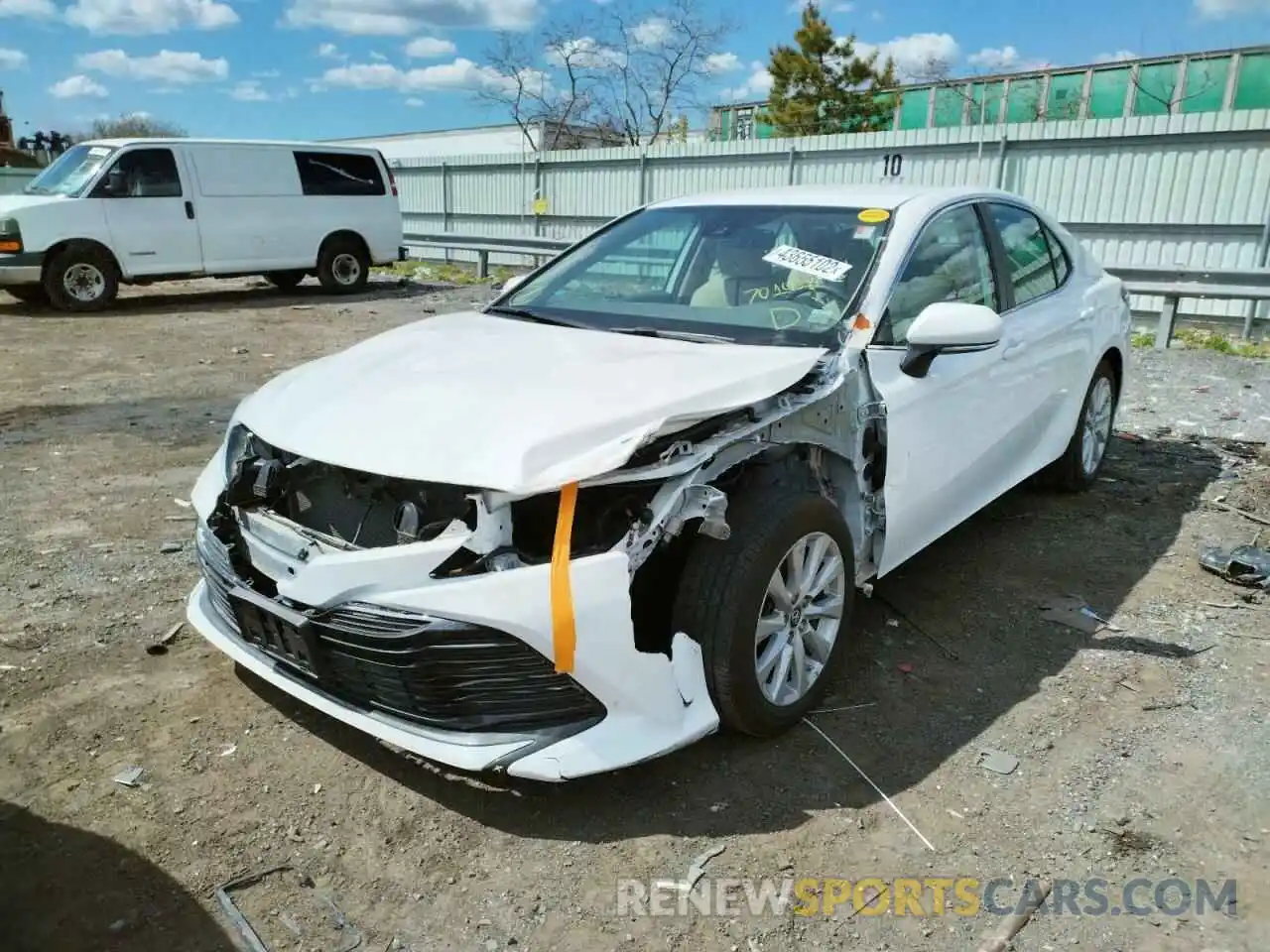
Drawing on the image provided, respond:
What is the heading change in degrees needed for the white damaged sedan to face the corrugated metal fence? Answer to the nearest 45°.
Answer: approximately 180°

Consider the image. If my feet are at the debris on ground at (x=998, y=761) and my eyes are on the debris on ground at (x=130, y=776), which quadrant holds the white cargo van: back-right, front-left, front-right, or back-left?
front-right

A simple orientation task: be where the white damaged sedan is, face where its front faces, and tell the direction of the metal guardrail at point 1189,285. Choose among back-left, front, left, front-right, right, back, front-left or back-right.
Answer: back

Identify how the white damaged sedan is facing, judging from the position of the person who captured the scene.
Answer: facing the viewer and to the left of the viewer

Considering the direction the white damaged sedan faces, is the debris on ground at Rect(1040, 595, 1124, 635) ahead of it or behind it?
behind

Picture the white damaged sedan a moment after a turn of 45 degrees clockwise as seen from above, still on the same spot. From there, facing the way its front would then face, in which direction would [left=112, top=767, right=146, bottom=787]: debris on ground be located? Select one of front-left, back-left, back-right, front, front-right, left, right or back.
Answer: front

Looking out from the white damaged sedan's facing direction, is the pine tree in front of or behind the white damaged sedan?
behind
